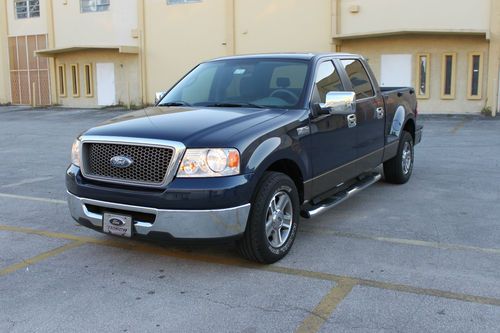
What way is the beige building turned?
toward the camera

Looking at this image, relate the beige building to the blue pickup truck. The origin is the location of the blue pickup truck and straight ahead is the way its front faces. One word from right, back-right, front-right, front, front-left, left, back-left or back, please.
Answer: back-right

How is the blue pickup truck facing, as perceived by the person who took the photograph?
facing the viewer and to the left of the viewer

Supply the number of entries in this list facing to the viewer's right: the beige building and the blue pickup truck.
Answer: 0

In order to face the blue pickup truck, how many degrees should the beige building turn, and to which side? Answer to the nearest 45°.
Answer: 0° — it already faces it
